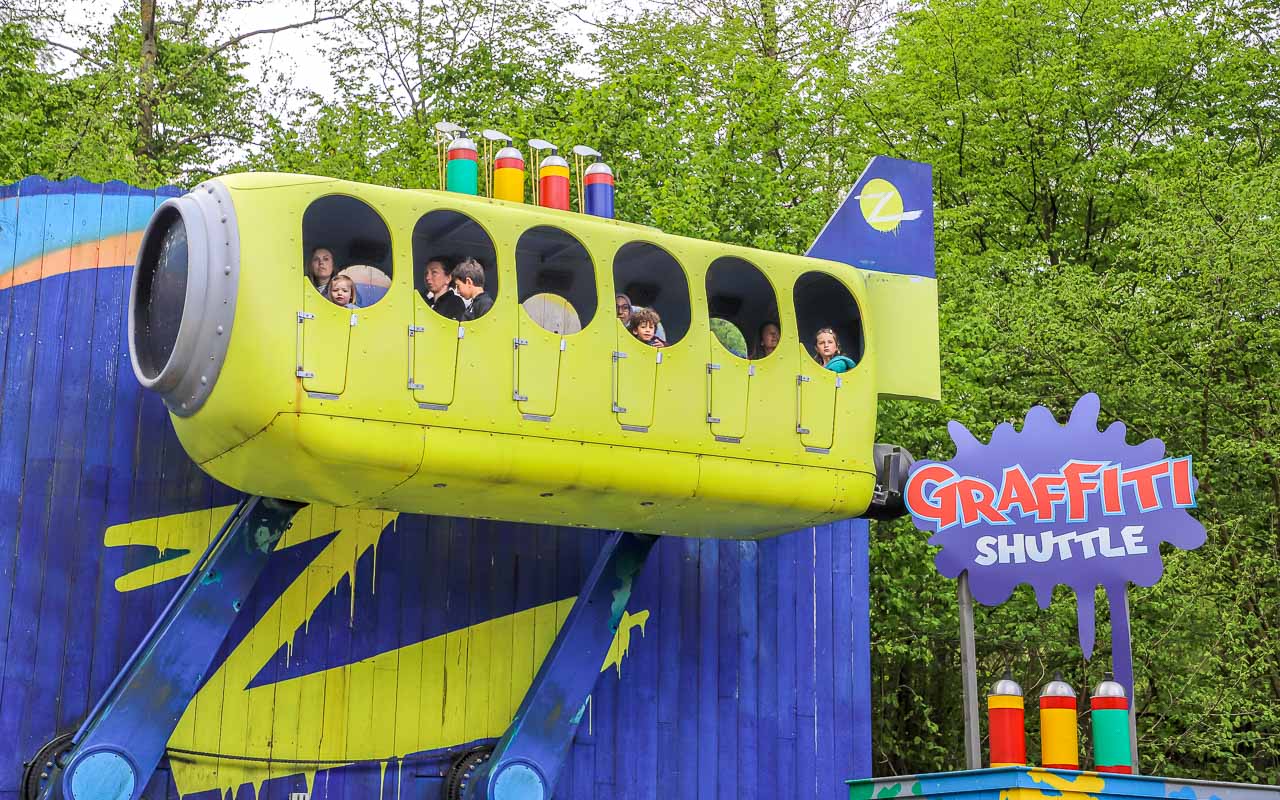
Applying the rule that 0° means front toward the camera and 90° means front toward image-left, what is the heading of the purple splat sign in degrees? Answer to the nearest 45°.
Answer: approximately 0°

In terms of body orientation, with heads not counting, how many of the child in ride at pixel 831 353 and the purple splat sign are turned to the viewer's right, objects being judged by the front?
0

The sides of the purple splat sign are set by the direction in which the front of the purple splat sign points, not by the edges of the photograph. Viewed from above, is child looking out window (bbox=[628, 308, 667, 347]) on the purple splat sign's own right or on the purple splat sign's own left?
on the purple splat sign's own right

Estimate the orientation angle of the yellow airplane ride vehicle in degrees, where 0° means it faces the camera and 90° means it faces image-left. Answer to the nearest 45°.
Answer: approximately 45°

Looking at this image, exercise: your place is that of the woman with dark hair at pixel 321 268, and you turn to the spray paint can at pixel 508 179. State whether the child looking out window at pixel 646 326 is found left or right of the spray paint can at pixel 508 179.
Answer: right

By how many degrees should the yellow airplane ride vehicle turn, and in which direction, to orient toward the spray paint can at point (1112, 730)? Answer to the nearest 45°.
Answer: approximately 135° to its left
